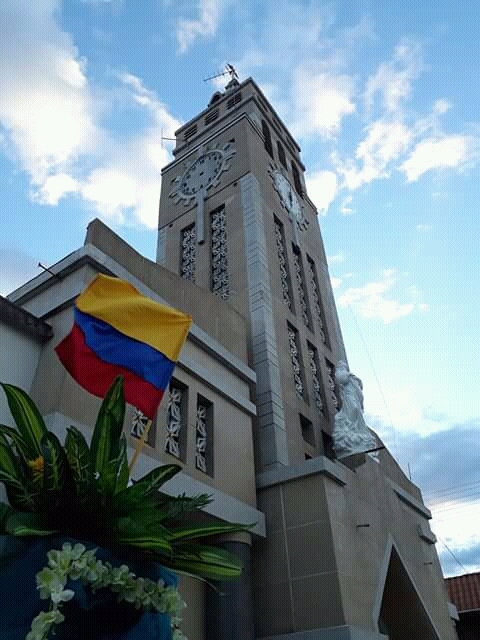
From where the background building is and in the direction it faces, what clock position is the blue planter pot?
The blue planter pot is roughly at 2 o'clock from the background building.

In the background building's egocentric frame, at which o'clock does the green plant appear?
The green plant is roughly at 2 o'clock from the background building.

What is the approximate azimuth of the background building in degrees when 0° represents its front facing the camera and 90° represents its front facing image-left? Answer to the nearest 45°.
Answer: approximately 315°

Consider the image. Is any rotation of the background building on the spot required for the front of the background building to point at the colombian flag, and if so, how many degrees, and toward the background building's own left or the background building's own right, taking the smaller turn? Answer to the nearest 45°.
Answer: approximately 45° to the background building's own right
